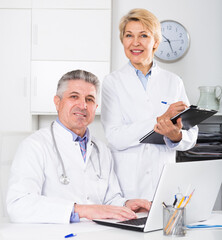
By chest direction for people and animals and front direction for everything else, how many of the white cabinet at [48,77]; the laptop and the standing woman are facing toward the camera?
2

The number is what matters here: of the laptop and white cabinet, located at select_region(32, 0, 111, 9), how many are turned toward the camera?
1

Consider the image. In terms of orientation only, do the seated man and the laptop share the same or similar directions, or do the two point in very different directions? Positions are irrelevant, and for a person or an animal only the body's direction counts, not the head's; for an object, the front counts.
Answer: very different directions

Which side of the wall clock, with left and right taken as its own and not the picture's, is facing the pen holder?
front

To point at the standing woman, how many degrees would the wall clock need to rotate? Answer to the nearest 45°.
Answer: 0° — it already faces them

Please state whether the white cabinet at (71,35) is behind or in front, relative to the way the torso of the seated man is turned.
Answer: behind

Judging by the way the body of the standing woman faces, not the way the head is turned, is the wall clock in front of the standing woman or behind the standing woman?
behind

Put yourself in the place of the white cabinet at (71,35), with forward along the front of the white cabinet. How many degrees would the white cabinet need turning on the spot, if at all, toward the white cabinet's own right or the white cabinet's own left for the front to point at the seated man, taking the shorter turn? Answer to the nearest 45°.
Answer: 0° — it already faces them
